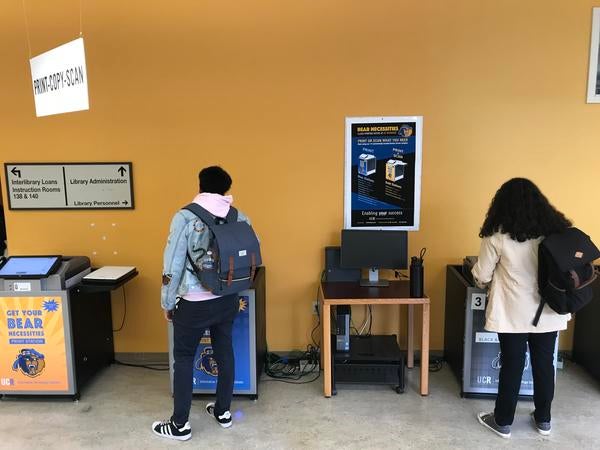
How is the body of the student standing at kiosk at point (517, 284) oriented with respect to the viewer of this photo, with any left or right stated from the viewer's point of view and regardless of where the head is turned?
facing away from the viewer and to the left of the viewer

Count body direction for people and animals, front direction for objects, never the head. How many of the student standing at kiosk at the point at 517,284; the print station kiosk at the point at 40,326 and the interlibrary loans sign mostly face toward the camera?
2

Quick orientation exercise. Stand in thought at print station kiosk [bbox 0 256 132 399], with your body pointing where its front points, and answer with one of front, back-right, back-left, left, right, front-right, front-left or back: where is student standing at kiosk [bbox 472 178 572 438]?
front-left

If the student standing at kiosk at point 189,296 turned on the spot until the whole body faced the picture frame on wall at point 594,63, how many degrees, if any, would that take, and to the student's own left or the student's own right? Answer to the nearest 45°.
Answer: approximately 135° to the student's own right

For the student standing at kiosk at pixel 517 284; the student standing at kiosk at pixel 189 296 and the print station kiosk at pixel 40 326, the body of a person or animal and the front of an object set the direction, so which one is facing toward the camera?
the print station kiosk

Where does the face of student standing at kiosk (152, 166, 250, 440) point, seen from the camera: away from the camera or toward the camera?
away from the camera

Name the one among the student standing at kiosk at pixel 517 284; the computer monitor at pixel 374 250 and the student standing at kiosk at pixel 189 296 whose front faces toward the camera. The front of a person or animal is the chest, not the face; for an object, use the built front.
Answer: the computer monitor

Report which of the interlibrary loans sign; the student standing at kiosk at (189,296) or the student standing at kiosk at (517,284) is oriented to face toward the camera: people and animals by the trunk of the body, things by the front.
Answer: the interlibrary loans sign

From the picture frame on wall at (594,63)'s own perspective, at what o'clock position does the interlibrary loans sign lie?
The interlibrary loans sign is roughly at 2 o'clock from the picture frame on wall.

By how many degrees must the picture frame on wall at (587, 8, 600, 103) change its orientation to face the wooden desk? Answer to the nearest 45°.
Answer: approximately 45° to its right

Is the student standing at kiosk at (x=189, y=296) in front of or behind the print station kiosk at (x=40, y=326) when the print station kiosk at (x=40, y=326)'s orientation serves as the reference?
in front

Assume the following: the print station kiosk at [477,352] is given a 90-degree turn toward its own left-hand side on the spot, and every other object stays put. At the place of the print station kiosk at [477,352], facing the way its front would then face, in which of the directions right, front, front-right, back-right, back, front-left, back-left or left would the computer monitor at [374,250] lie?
back
